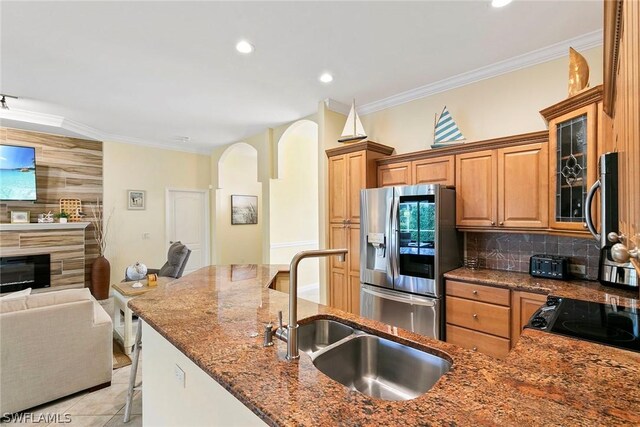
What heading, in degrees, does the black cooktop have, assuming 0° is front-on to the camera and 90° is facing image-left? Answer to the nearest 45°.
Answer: approximately 90°

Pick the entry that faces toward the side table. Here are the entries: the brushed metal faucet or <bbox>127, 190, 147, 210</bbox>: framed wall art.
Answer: the framed wall art

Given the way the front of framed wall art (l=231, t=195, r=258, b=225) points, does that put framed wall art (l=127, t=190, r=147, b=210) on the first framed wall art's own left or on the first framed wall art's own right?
on the first framed wall art's own right

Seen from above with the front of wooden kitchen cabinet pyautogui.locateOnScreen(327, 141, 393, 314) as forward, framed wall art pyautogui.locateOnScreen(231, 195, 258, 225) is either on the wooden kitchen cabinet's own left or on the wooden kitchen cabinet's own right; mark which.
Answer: on the wooden kitchen cabinet's own right

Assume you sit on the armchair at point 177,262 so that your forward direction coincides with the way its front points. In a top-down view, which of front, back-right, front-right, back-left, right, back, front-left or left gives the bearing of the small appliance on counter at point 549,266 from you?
back-left

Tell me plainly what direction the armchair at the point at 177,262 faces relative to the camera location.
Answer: facing to the left of the viewer

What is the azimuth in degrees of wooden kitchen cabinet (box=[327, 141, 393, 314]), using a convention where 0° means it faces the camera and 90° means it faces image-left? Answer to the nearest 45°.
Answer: approximately 45°

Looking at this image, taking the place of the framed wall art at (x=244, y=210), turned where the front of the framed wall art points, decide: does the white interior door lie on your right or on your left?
on your right

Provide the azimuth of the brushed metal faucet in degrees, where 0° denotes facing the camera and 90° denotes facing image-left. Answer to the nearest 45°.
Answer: approximately 270°

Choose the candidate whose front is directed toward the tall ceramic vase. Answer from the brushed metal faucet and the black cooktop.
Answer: the black cooktop

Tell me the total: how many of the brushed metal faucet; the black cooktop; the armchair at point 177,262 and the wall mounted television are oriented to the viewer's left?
2

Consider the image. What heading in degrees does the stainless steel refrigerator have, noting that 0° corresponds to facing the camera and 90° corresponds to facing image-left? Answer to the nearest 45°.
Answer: approximately 45°

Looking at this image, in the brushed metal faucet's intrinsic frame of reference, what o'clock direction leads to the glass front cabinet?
The glass front cabinet is roughly at 11 o'clock from the brushed metal faucet.

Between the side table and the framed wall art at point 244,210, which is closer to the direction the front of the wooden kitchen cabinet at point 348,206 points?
the side table

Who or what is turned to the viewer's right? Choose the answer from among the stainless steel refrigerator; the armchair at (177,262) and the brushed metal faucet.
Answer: the brushed metal faucet
